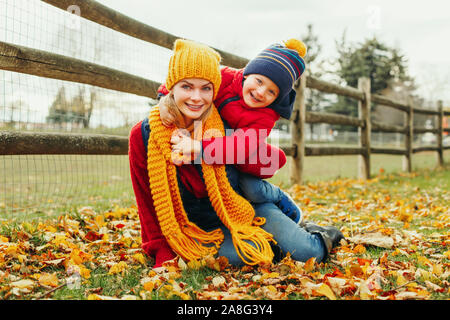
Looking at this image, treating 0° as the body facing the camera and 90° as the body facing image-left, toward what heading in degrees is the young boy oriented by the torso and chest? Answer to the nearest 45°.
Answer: approximately 45°

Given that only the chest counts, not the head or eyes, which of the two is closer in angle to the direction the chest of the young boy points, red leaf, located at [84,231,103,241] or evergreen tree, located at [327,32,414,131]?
the red leaf
